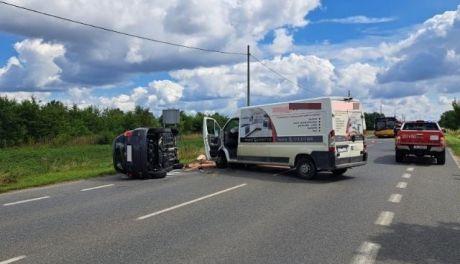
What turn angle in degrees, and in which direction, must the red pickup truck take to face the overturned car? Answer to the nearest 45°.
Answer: approximately 135° to its left

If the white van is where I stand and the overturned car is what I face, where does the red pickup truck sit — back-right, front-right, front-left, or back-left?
back-right

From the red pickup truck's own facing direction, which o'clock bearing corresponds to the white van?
The white van is roughly at 7 o'clock from the red pickup truck.

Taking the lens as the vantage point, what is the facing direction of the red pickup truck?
facing away from the viewer

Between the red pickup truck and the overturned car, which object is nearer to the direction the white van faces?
the overturned car

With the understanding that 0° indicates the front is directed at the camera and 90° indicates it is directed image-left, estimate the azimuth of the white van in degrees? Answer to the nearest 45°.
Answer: approximately 135°

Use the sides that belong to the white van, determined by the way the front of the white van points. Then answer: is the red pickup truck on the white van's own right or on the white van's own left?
on the white van's own right
